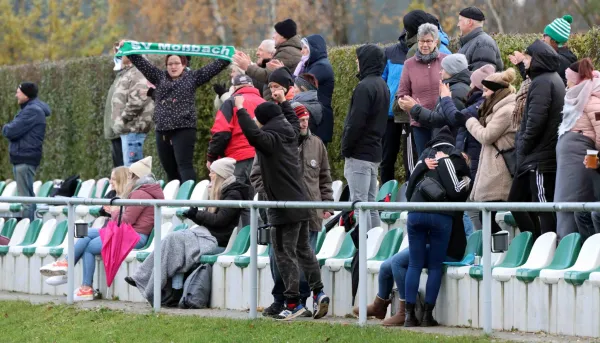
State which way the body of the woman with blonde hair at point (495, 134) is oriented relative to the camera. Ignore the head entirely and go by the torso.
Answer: to the viewer's left

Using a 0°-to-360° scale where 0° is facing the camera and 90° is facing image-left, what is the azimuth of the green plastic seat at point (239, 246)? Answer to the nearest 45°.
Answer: approximately 45°

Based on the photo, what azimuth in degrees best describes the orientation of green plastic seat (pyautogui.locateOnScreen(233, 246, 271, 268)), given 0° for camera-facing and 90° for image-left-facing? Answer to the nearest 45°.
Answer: approximately 45°

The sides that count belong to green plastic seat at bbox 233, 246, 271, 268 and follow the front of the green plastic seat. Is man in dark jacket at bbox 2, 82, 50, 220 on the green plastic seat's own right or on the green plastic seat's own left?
on the green plastic seat's own right

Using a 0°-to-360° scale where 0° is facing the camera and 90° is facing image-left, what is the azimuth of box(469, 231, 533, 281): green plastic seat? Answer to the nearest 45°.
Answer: approximately 45°
